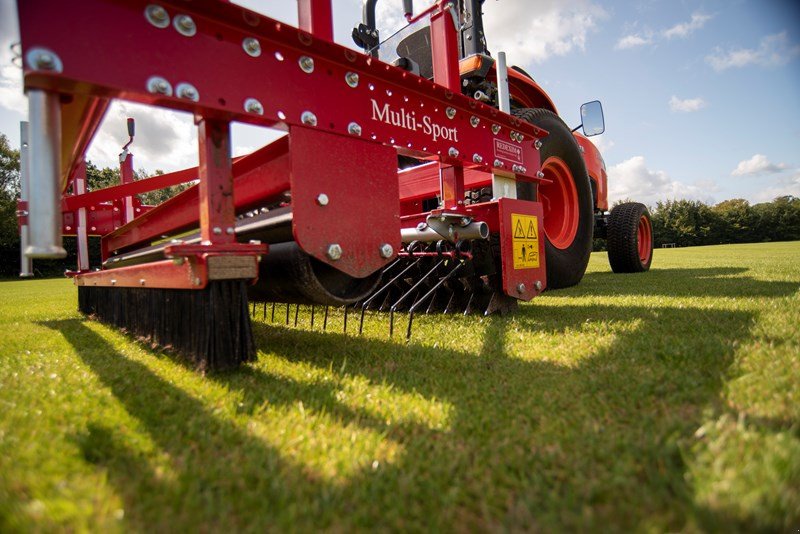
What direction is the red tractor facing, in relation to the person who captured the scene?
facing away from the viewer and to the right of the viewer
